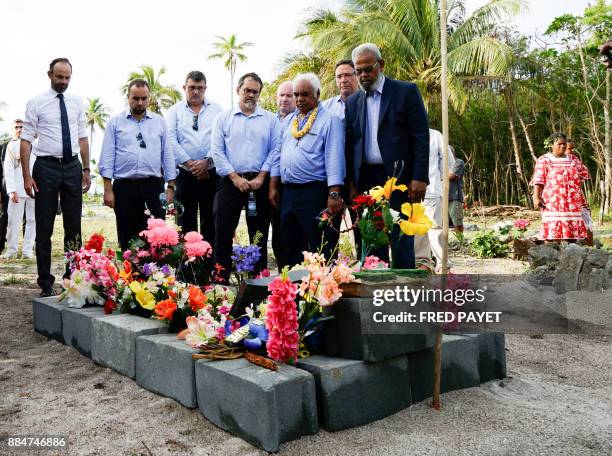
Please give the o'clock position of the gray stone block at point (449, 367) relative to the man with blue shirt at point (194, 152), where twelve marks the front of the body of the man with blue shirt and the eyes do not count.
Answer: The gray stone block is roughly at 11 o'clock from the man with blue shirt.

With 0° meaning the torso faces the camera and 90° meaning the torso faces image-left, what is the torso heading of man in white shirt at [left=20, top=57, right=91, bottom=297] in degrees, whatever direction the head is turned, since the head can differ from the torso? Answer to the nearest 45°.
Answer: approximately 0°

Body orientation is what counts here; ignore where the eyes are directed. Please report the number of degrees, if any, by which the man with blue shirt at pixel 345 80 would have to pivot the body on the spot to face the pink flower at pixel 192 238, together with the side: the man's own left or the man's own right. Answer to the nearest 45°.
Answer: approximately 45° to the man's own right

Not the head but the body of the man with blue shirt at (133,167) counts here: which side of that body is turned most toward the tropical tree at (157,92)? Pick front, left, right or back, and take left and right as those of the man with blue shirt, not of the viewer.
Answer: back

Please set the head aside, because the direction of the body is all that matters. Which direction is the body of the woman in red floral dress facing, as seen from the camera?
toward the camera

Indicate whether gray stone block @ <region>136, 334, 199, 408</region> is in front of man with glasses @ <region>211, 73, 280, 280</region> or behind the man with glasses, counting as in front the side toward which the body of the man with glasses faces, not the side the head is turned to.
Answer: in front

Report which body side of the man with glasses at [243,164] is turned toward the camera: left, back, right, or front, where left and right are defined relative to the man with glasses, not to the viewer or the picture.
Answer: front

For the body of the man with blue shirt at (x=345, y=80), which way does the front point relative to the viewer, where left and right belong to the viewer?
facing the viewer

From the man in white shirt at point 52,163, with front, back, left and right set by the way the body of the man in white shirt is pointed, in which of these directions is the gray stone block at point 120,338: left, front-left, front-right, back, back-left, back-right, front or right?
front
